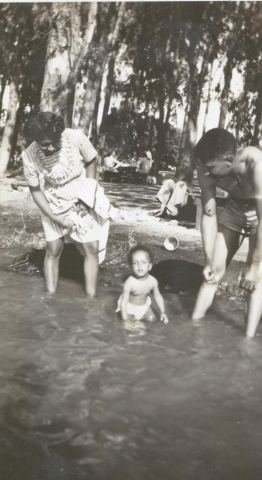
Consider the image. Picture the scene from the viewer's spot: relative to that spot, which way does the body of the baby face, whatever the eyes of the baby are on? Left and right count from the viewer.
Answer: facing the viewer

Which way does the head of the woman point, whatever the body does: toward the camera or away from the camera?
toward the camera

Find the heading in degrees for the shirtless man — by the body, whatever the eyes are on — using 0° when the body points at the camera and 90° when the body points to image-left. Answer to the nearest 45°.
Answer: approximately 45°

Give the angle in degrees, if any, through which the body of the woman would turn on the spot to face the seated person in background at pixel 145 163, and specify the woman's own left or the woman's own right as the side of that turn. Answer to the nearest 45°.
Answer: approximately 135° to the woman's own left

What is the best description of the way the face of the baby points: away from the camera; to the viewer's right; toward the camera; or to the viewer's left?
toward the camera

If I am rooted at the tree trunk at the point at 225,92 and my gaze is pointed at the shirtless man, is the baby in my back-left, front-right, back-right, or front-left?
front-right

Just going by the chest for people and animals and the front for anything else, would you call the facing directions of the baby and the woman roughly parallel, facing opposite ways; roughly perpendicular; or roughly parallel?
roughly parallel

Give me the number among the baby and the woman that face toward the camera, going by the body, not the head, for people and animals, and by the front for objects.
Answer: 2

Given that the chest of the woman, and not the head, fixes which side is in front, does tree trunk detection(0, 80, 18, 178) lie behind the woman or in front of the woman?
behind

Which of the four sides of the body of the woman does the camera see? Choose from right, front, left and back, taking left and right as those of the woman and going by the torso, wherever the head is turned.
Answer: front
